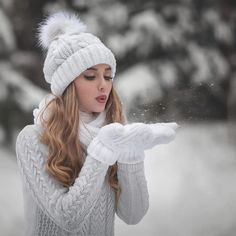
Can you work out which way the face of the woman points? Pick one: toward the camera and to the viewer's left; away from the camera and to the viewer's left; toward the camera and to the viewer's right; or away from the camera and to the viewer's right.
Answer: toward the camera and to the viewer's right

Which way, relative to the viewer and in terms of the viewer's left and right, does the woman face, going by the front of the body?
facing the viewer and to the right of the viewer
